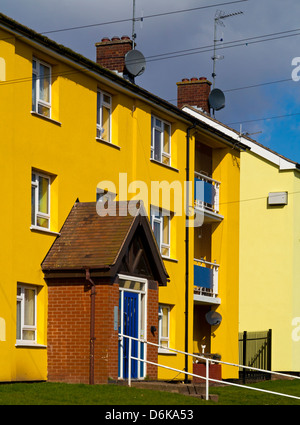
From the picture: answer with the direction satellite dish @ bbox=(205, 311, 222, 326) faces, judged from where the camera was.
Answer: facing the viewer and to the right of the viewer

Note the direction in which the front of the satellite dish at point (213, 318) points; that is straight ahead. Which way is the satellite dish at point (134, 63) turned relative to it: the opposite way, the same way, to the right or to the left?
the same way

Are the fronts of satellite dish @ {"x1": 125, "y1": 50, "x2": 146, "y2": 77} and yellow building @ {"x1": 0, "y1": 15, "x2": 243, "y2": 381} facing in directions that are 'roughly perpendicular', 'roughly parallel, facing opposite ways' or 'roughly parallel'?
roughly parallel

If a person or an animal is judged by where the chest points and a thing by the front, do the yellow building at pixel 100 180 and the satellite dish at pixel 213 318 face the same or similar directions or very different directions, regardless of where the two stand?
same or similar directions

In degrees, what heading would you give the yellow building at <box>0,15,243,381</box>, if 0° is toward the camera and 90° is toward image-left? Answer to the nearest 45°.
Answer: approximately 315°
